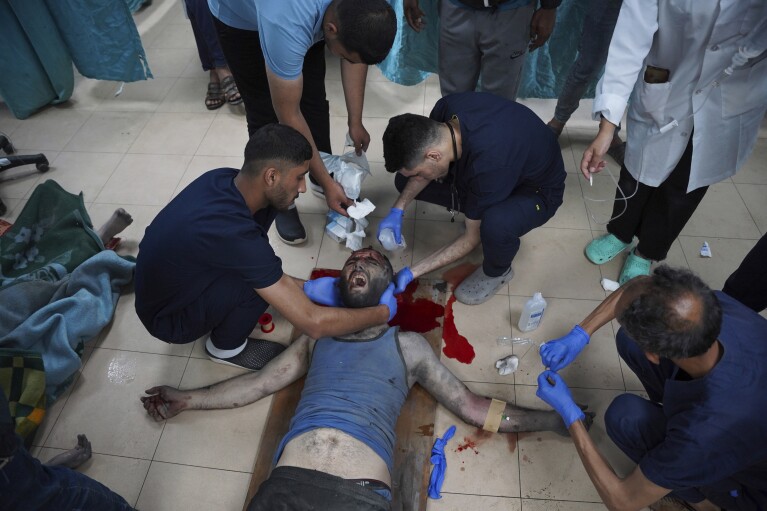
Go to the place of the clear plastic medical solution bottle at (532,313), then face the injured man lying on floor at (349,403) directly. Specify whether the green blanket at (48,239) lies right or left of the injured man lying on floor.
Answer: right

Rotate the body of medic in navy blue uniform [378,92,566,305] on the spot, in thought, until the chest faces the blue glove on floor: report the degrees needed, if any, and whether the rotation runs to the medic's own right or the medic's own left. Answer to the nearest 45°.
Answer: approximately 45° to the medic's own left

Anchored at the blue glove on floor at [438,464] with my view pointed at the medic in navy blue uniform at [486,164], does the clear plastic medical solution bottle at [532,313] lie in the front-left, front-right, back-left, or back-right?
front-right

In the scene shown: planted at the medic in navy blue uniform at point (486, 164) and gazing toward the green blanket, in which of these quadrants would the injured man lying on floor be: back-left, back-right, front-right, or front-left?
front-left

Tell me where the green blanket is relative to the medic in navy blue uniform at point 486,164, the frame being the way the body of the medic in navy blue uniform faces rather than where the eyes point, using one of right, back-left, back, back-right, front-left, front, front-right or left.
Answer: front-right

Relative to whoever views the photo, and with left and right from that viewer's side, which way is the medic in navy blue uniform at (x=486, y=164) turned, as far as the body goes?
facing the viewer and to the left of the viewer

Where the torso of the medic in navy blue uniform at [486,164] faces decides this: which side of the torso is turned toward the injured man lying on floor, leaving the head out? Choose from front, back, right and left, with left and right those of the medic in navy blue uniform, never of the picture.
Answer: front
